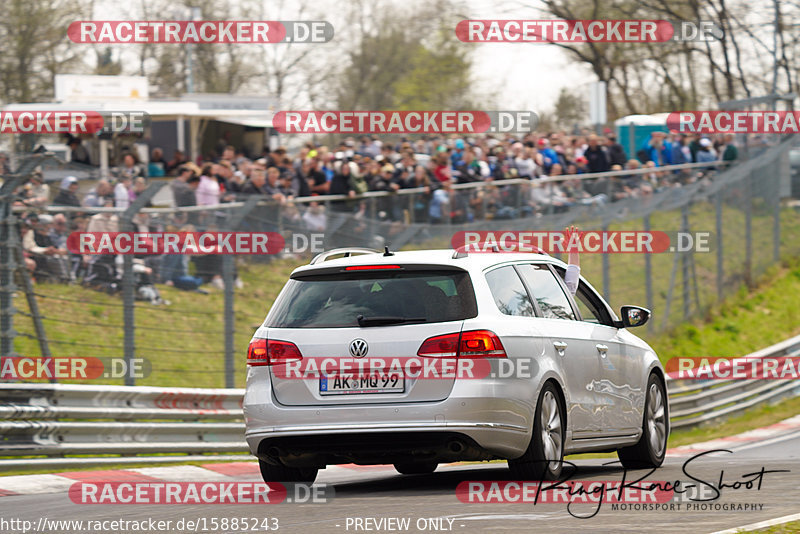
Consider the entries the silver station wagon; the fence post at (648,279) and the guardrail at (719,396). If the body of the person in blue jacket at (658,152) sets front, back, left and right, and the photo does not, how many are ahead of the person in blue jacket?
3

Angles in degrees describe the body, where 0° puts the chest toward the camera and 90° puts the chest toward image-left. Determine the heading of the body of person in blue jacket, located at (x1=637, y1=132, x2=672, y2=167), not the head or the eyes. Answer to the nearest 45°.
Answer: approximately 0°

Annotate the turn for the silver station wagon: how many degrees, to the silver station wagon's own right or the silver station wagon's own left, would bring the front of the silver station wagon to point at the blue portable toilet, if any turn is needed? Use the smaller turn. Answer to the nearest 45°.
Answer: approximately 45° to the silver station wagon's own left

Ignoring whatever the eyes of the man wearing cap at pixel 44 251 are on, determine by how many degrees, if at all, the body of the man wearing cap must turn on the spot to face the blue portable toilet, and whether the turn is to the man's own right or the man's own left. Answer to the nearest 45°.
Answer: approximately 90° to the man's own left

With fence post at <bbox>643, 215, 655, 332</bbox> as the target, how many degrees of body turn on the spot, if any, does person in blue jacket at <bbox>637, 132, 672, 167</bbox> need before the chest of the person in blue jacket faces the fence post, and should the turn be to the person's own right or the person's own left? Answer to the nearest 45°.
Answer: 0° — they already face it

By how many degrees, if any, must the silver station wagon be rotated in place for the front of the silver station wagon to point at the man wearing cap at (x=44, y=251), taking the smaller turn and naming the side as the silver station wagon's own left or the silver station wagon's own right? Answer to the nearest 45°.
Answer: approximately 90° to the silver station wagon's own left

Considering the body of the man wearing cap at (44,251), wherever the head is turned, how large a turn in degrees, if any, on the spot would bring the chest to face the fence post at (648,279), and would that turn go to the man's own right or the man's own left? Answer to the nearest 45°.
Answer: approximately 90° to the man's own left

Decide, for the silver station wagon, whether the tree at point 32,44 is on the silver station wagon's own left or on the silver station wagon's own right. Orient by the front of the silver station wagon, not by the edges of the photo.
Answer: on the silver station wagon's own left

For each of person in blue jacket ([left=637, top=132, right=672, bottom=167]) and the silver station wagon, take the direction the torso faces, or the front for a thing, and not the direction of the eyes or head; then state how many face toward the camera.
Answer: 1

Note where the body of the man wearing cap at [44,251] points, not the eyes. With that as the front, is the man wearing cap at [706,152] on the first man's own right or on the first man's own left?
on the first man's own left
